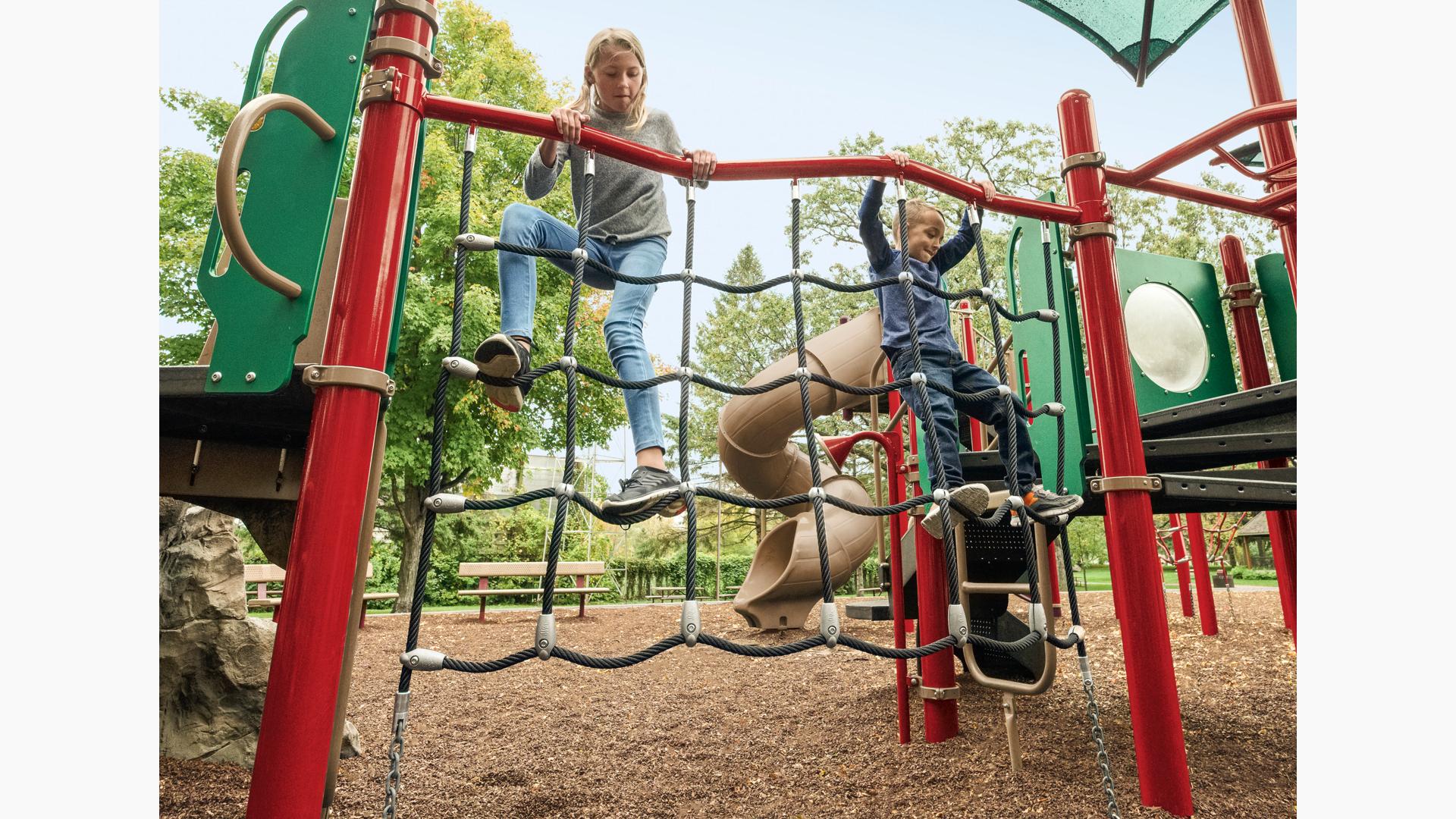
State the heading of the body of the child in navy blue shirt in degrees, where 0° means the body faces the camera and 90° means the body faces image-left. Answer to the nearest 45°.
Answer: approximately 315°

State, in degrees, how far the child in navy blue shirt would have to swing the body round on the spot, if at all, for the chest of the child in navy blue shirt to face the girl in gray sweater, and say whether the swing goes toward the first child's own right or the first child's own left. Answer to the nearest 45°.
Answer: approximately 90° to the first child's own right
